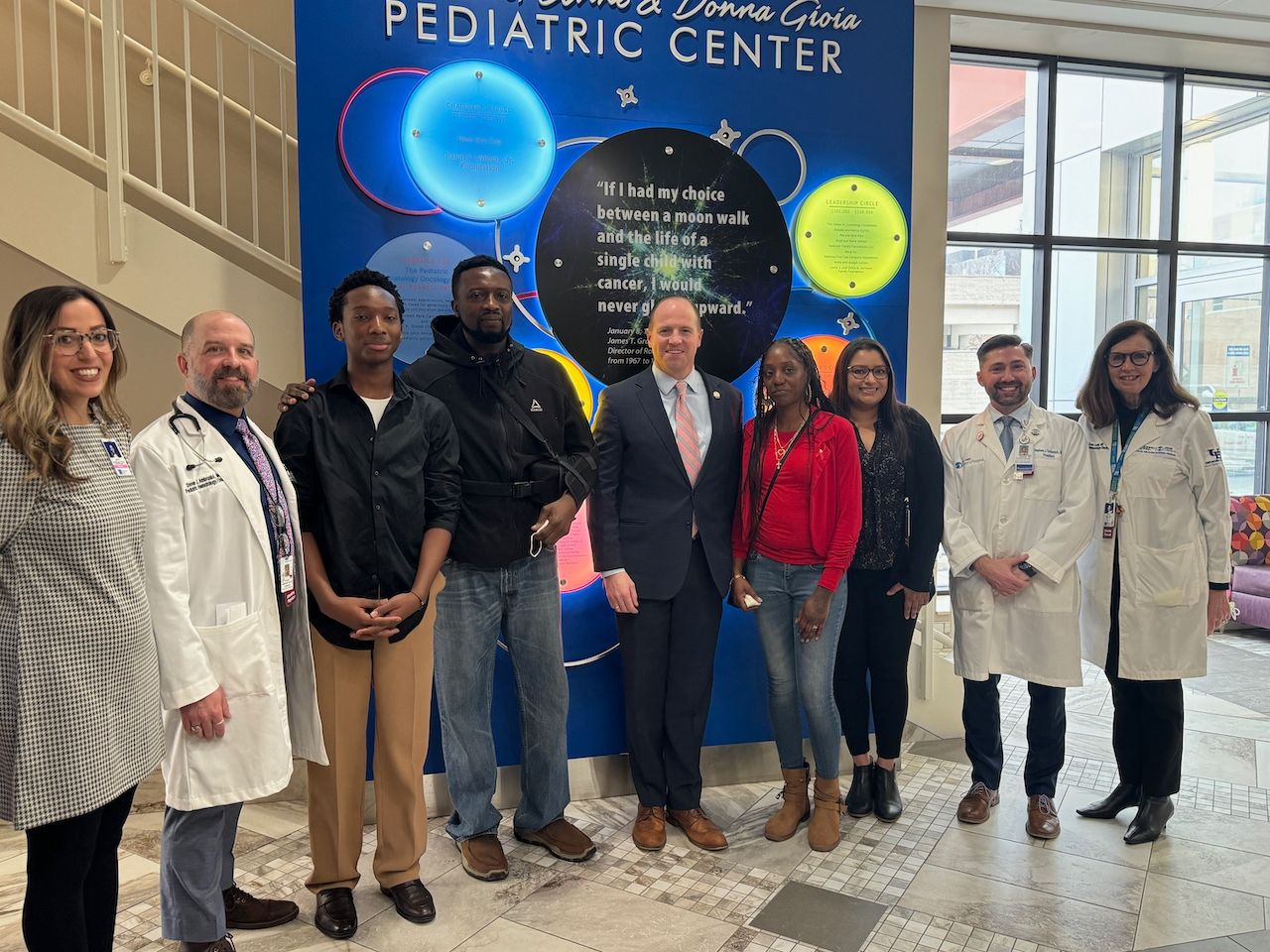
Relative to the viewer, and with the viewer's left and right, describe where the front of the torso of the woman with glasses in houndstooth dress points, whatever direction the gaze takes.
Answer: facing the viewer and to the right of the viewer

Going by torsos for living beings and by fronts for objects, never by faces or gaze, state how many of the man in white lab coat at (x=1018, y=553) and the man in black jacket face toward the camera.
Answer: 2

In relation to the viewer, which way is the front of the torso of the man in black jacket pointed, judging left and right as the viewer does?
facing the viewer

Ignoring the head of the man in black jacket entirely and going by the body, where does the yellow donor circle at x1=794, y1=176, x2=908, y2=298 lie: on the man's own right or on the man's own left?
on the man's own left

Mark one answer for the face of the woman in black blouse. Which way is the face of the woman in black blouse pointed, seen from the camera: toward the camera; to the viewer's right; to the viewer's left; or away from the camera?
toward the camera

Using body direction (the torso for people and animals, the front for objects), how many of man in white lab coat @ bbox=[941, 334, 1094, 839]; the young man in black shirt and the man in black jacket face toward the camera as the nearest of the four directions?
3

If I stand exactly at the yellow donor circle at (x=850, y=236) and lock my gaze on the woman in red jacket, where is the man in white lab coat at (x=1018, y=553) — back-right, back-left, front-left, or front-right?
front-left

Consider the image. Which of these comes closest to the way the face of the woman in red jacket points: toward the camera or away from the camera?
toward the camera

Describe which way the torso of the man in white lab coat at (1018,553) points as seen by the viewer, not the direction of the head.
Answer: toward the camera

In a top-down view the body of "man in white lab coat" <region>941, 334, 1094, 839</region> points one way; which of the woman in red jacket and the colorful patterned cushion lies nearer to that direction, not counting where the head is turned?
the woman in red jacket

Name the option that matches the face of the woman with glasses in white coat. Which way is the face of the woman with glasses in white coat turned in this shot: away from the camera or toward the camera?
toward the camera

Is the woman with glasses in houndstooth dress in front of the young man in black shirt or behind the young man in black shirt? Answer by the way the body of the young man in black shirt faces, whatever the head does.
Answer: in front

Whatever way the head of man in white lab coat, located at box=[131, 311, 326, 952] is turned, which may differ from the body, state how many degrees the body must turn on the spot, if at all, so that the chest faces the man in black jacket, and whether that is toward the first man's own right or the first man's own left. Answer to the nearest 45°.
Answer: approximately 90° to the first man's own left
